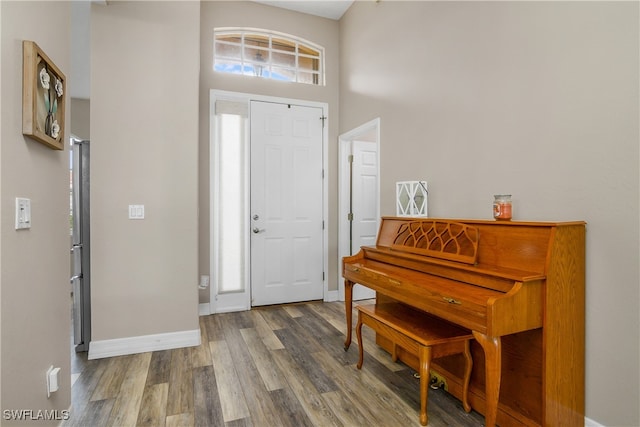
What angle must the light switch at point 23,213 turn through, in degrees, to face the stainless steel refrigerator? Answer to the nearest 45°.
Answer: approximately 135° to its left

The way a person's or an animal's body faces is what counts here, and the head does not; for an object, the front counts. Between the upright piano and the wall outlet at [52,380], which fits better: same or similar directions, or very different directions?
very different directions

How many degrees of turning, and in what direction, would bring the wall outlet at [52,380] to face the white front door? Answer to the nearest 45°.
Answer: approximately 90° to its left

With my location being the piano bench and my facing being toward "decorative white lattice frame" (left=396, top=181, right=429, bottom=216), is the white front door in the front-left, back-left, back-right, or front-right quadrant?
front-left

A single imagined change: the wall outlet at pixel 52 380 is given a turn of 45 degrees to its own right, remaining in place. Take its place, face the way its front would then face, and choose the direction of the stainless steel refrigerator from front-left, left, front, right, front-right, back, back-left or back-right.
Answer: back

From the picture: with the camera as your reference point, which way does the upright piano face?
facing the viewer and to the left of the viewer
